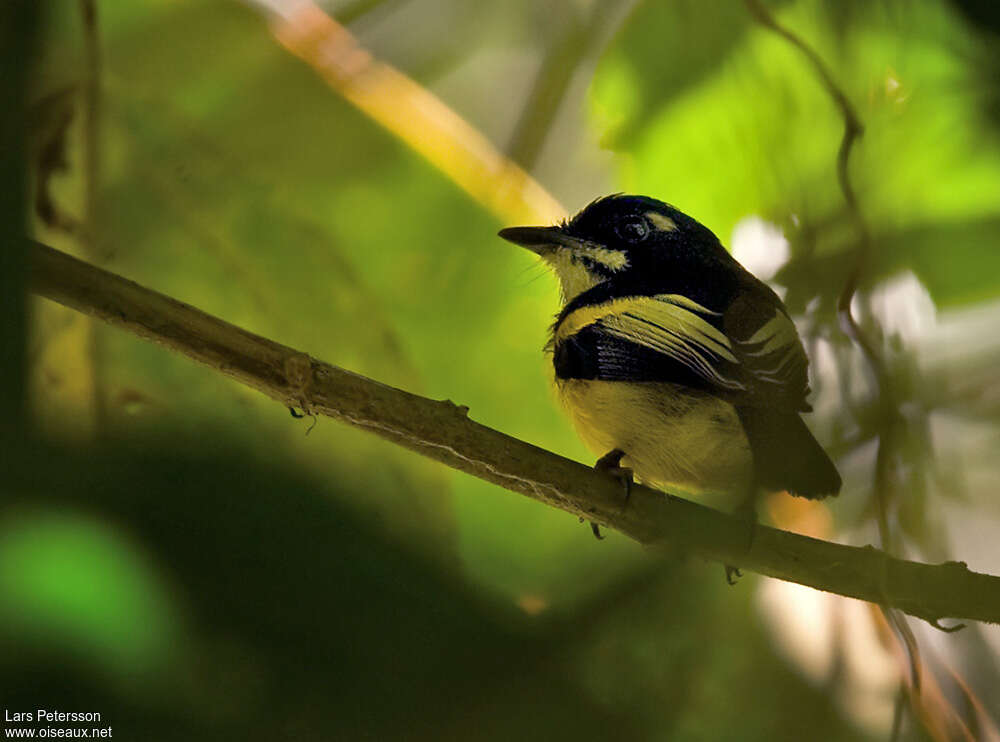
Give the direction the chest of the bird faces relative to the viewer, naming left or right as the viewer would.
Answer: facing to the left of the viewer
